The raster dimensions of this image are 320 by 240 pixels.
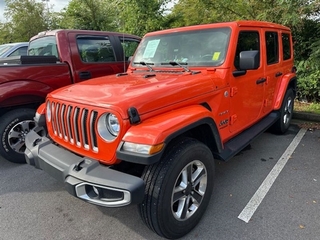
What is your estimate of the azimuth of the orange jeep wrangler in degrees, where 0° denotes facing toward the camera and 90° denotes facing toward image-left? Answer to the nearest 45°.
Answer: approximately 45°

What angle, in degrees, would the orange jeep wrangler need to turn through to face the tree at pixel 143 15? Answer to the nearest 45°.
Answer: approximately 135° to its right

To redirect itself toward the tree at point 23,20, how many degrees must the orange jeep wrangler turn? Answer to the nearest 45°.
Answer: approximately 90° to its right

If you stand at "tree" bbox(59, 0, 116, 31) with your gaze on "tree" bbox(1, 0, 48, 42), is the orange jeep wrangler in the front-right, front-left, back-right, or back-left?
back-left

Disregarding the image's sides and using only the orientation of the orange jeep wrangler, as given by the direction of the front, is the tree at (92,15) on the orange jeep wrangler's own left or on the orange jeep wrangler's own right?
on the orange jeep wrangler's own right
